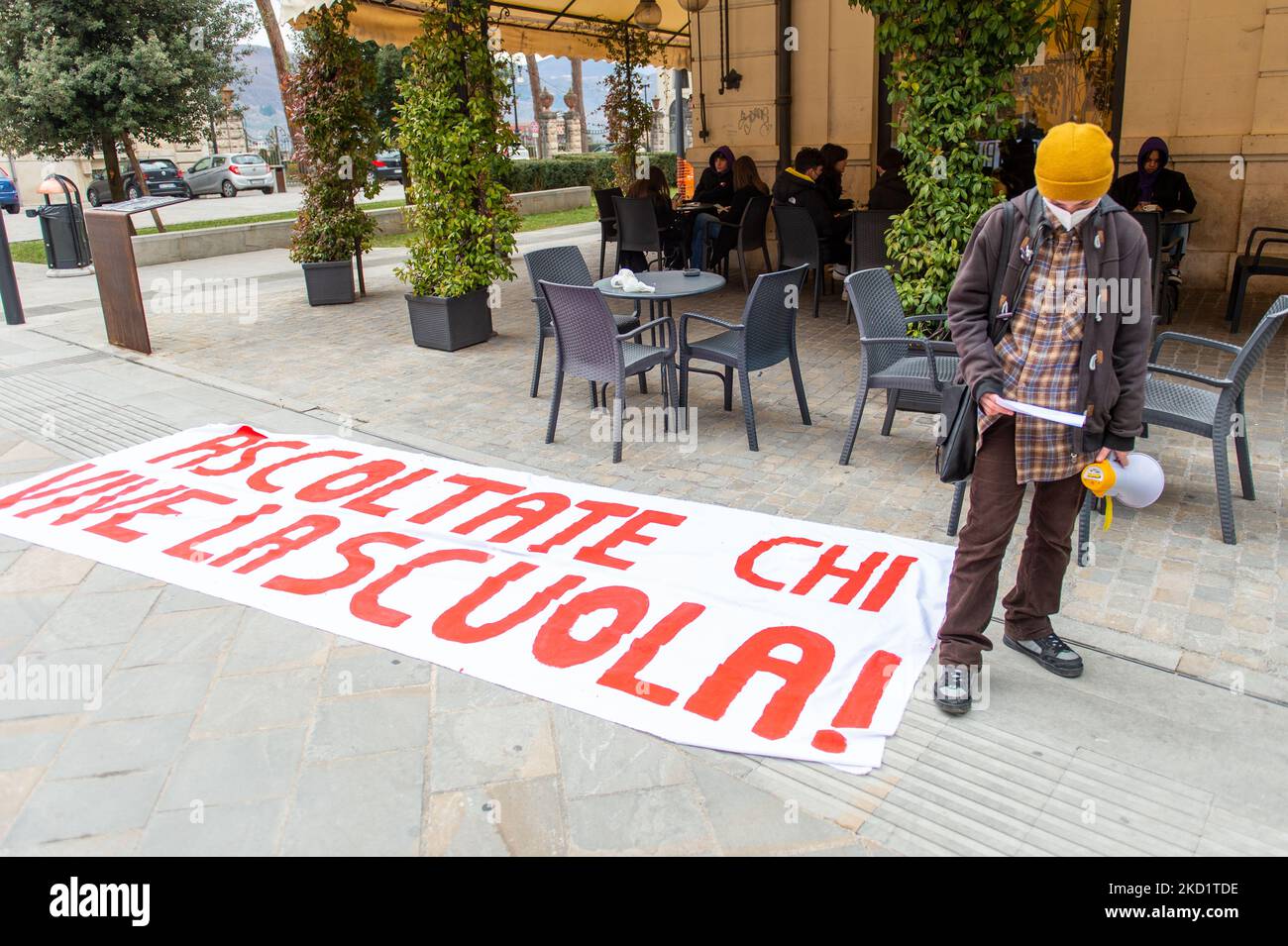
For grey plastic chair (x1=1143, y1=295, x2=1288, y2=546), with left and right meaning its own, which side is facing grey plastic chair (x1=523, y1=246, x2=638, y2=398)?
front

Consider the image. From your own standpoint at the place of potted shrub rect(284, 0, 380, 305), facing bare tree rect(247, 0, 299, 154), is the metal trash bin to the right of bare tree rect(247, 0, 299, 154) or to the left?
left

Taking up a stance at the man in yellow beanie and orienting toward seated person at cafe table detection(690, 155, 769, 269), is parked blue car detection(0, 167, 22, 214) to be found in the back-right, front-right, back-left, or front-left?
front-left

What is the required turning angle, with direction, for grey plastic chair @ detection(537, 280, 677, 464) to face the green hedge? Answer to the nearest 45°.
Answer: approximately 45° to its left

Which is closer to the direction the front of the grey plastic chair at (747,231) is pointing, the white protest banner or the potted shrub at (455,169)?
the potted shrub

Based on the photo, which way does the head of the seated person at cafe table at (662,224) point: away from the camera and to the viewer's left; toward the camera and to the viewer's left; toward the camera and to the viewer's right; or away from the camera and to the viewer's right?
away from the camera and to the viewer's right

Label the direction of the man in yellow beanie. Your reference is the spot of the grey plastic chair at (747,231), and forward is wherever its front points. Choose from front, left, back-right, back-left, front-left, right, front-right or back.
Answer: back-left

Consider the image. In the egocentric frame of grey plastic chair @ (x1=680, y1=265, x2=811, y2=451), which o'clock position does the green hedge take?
The green hedge is roughly at 1 o'clock from the grey plastic chair.

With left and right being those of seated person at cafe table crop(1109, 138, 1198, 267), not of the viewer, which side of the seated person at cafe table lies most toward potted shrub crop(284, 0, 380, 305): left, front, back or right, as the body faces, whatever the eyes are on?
right

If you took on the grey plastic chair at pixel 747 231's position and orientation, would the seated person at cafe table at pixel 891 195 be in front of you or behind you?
behind

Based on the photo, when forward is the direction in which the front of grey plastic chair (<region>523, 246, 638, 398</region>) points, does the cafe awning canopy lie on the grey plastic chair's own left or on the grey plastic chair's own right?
on the grey plastic chair's own left

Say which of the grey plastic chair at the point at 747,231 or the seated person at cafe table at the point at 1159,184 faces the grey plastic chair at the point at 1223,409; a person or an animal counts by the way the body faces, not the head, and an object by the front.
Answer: the seated person at cafe table

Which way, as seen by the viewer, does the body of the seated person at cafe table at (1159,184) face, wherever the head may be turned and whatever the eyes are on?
toward the camera

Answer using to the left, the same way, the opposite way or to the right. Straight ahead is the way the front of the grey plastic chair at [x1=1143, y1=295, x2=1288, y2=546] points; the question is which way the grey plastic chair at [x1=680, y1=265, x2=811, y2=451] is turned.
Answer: the same way
